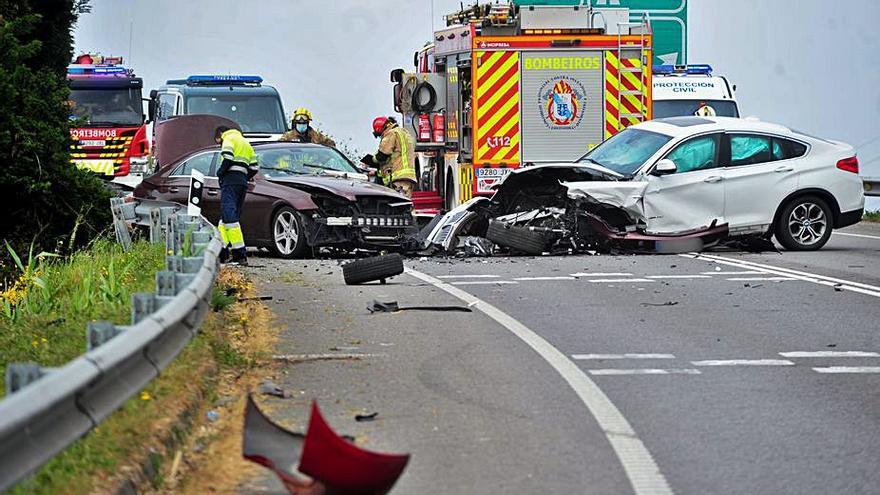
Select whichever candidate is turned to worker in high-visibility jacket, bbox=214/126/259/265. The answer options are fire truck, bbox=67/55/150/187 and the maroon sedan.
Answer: the fire truck

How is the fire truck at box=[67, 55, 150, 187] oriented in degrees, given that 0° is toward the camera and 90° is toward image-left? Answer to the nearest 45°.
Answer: approximately 0°

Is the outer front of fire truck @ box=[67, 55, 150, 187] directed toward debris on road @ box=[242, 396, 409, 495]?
yes

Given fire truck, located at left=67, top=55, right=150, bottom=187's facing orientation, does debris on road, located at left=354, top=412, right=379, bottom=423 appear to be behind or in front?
in front

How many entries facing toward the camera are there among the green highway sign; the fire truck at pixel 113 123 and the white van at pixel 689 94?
3

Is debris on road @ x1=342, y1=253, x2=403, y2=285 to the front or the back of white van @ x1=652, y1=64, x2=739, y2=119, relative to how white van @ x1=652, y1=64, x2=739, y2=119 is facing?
to the front

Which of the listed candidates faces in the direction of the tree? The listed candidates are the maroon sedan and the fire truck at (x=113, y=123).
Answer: the fire truck

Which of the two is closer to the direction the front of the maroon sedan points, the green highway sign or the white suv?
the white suv
